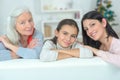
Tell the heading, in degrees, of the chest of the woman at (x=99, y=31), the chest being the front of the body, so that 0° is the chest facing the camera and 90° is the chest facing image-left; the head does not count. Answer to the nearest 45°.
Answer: approximately 45°

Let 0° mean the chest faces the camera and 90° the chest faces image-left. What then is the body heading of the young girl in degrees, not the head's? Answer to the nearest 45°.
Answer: approximately 0°

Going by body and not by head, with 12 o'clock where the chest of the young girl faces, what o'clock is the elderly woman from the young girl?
The elderly woman is roughly at 3 o'clock from the young girl.

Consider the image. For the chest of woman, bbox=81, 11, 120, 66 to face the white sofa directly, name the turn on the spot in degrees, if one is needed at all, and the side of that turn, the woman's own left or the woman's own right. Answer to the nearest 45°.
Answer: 0° — they already face it
